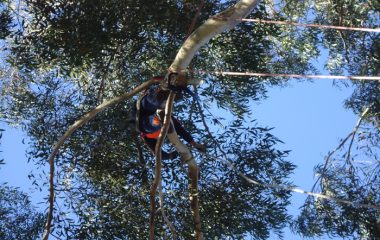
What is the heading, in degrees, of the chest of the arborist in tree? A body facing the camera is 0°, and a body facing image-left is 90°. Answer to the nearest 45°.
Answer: approximately 270°
